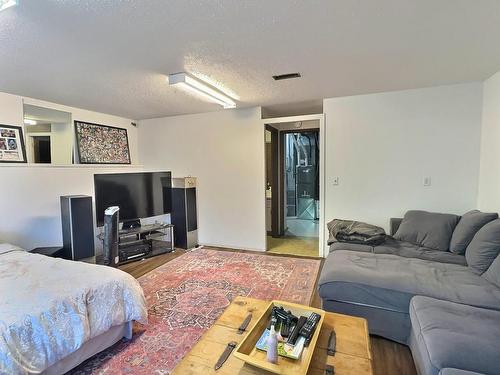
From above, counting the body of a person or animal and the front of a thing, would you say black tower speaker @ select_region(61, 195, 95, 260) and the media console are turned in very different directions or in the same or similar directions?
same or similar directions

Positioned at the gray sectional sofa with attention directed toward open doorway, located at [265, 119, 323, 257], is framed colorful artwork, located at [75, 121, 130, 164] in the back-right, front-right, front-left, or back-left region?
front-left

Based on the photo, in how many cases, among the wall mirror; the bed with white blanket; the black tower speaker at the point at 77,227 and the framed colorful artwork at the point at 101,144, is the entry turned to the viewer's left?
0

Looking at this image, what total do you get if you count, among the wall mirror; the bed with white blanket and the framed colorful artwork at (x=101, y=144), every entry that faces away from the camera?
0

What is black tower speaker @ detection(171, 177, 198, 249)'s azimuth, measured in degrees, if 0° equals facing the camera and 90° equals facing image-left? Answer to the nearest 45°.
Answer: approximately 315°

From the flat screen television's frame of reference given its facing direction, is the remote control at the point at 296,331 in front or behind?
in front

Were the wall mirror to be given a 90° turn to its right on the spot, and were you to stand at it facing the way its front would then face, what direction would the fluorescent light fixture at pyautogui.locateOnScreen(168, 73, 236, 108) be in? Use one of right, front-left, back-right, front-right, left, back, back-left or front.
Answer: left

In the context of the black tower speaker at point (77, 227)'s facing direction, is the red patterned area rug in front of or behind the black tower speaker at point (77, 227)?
in front

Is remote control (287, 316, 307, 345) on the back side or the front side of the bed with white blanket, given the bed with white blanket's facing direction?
on the front side

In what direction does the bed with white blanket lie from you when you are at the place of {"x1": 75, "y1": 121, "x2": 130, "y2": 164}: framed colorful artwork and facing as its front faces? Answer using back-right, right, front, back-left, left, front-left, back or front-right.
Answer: front-right

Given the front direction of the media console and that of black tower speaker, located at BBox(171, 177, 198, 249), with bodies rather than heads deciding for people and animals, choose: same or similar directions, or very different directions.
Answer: same or similar directions

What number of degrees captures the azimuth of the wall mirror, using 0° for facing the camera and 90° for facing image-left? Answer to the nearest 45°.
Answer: approximately 315°
